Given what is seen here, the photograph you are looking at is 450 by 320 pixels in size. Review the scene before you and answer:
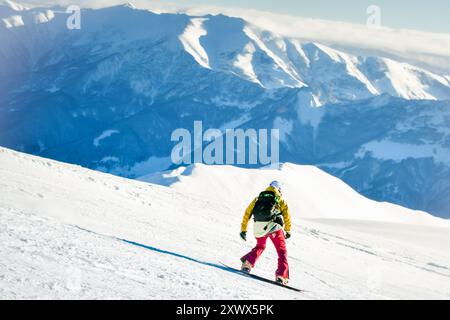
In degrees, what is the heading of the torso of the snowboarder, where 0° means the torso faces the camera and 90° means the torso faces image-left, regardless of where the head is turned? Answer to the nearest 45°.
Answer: approximately 225°
